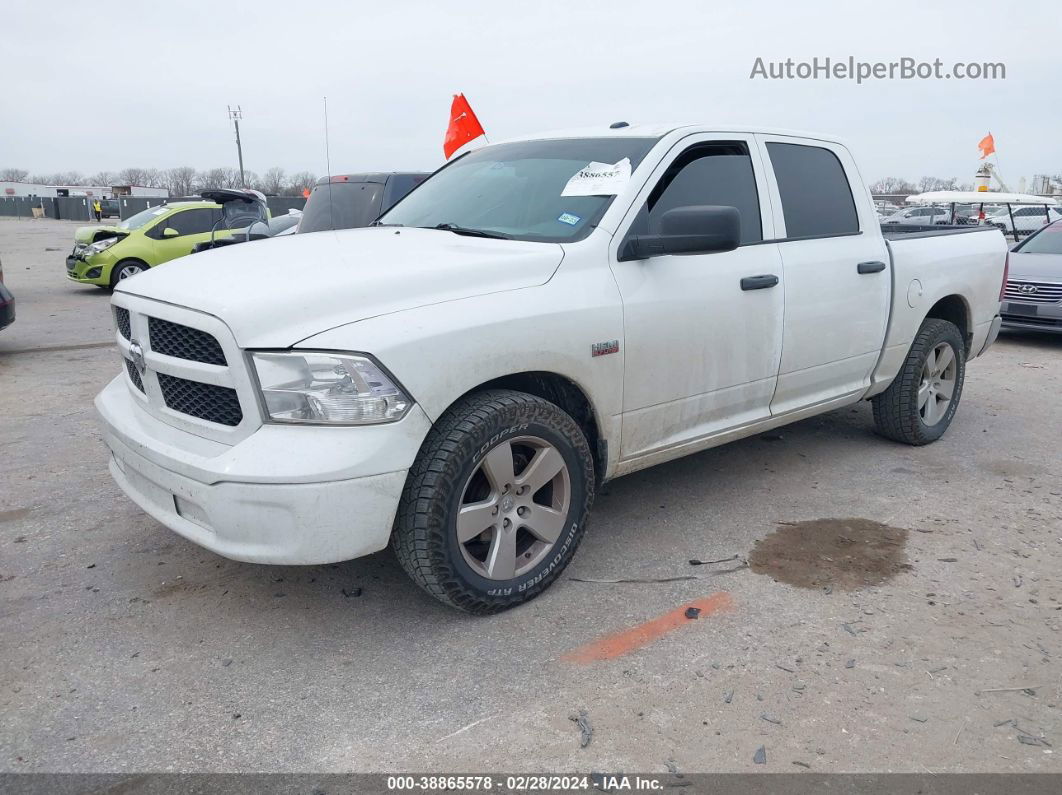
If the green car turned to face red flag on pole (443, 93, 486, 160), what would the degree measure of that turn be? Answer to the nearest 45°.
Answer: approximately 90° to its left

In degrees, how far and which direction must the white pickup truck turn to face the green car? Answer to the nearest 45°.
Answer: approximately 90° to its right

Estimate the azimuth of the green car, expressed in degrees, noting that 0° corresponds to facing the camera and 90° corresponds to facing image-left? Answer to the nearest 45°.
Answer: approximately 45°

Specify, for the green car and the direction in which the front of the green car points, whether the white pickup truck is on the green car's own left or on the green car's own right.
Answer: on the green car's own left

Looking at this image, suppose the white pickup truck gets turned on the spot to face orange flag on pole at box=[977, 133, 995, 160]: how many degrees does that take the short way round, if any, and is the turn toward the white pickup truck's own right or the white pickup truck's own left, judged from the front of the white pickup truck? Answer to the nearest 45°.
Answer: approximately 180°
